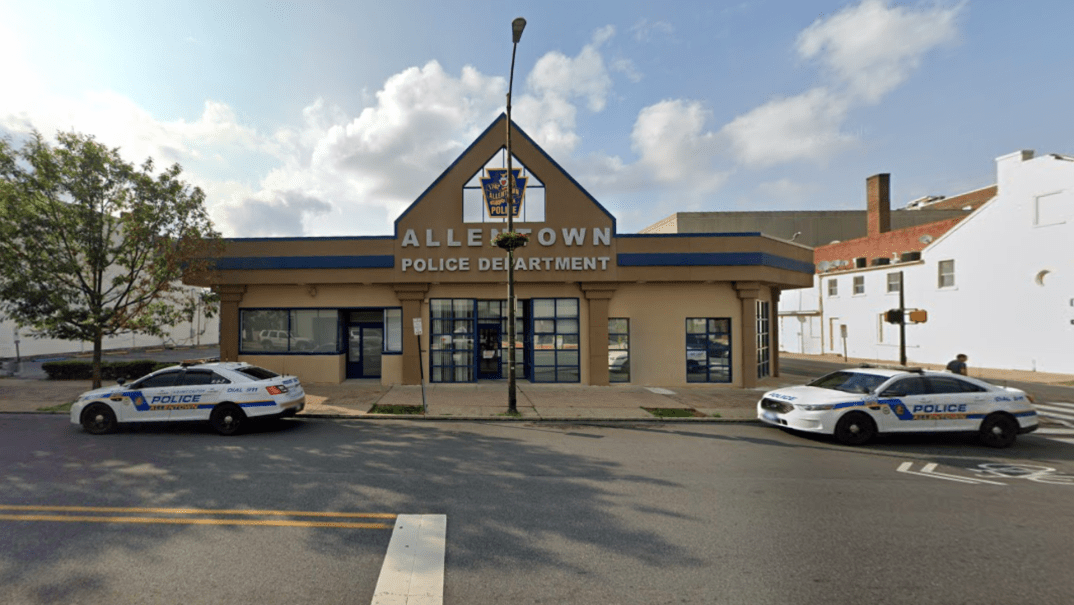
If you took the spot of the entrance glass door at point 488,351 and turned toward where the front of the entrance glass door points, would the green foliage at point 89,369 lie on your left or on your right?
on your right

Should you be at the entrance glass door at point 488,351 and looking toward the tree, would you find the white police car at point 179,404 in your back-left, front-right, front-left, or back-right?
front-left

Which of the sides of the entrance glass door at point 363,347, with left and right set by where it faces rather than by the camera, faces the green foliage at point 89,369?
right

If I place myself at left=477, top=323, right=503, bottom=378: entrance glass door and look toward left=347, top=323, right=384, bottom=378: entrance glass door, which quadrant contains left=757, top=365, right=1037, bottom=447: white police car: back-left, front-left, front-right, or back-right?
back-left

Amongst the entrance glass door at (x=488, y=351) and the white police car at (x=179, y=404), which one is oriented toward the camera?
the entrance glass door

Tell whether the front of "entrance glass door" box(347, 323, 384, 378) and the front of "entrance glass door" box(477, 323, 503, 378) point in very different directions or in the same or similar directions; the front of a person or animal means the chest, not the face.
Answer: same or similar directions

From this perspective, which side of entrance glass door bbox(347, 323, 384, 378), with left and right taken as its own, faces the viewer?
front

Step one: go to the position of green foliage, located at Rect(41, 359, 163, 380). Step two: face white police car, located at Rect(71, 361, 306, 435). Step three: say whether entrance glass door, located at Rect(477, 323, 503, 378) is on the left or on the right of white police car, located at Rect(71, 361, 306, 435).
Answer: left

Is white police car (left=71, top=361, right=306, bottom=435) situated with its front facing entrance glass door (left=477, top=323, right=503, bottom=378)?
no

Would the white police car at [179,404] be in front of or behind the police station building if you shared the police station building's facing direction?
in front

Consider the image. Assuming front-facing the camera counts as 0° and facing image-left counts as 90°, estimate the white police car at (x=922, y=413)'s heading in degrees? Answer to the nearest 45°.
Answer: approximately 45°

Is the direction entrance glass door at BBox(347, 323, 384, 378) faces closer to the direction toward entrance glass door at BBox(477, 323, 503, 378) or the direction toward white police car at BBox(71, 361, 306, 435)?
the white police car

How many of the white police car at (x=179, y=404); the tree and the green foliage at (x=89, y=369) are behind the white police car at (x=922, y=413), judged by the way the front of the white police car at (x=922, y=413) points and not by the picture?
0

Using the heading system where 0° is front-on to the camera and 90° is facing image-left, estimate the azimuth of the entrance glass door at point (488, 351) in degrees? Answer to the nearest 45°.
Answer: approximately 0°

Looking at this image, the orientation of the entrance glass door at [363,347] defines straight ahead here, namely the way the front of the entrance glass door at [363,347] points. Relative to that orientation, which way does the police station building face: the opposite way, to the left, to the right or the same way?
the same way
